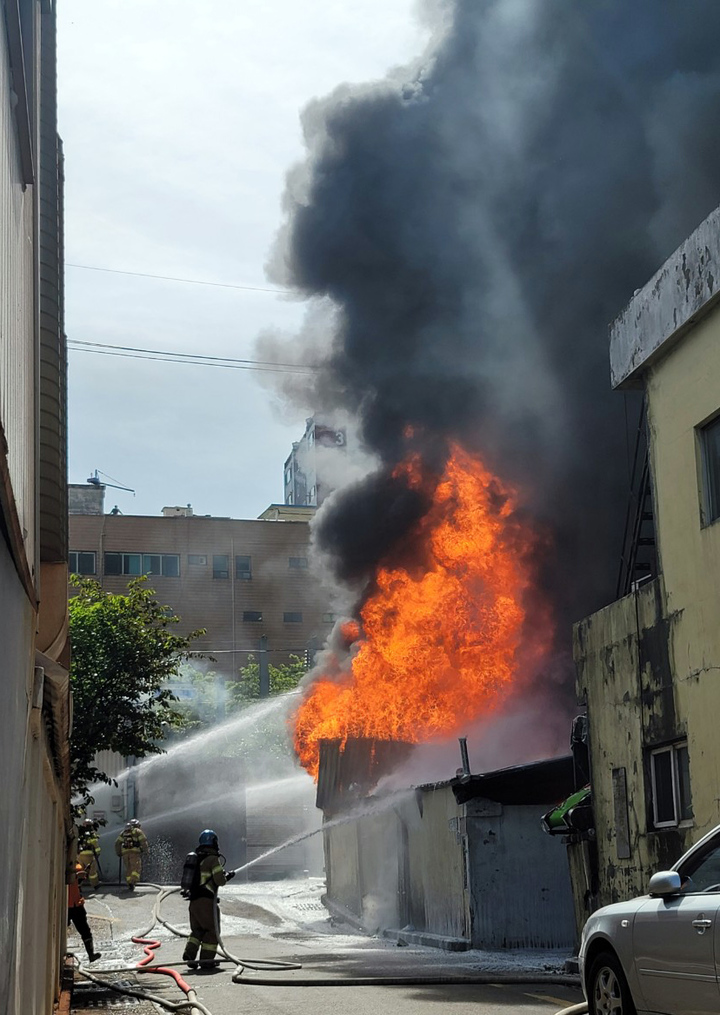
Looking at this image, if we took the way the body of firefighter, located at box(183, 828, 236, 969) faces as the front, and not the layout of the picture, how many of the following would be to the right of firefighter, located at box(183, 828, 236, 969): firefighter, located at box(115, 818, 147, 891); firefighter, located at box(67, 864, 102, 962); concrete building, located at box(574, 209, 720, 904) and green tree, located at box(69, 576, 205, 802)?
1

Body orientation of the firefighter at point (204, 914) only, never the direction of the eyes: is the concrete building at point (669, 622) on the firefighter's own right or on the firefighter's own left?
on the firefighter's own right

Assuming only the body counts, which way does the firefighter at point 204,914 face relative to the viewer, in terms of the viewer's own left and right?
facing away from the viewer and to the right of the viewer

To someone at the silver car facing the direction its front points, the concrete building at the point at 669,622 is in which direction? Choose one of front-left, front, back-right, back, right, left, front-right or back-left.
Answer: front-right

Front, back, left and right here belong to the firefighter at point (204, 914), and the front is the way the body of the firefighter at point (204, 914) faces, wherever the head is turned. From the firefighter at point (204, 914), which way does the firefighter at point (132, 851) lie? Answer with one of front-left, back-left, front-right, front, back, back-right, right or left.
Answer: front-left

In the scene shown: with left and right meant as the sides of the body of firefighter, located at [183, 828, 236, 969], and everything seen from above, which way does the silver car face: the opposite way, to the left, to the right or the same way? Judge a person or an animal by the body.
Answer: to the left

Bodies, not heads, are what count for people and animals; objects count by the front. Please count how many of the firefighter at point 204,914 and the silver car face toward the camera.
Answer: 0

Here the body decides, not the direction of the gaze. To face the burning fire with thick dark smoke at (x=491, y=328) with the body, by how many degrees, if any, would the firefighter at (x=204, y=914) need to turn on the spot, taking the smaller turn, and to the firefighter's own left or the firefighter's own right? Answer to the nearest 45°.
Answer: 0° — they already face it

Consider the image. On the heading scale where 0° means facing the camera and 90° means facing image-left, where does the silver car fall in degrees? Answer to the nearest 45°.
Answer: approximately 135°

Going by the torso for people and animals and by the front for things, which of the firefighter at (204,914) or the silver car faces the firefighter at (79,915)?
the silver car

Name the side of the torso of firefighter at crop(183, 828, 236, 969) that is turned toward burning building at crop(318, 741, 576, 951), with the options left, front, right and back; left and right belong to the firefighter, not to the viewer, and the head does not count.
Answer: front
